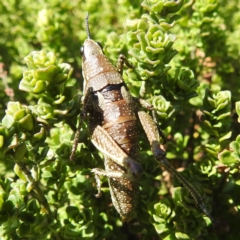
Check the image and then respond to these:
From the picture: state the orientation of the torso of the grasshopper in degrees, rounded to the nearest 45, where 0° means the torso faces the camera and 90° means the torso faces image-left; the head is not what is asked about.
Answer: approximately 180°

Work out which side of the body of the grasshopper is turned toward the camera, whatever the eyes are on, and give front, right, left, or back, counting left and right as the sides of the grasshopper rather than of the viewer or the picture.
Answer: back
